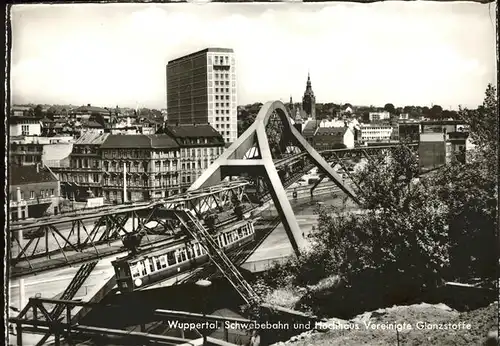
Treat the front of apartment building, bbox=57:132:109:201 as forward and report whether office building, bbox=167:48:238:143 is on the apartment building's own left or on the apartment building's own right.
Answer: on the apartment building's own left

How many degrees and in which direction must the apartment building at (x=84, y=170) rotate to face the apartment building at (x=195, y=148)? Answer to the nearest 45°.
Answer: approximately 135° to its left

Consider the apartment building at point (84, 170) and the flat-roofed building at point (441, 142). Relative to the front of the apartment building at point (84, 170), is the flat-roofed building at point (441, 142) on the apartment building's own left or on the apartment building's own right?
on the apartment building's own left

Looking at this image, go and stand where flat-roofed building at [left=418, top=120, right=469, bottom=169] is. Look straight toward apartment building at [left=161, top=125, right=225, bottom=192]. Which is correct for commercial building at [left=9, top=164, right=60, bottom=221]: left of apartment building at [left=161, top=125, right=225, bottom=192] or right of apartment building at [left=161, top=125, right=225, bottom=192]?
left

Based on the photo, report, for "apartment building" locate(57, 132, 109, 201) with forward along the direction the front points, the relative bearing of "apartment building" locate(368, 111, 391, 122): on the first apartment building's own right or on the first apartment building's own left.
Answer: on the first apartment building's own left

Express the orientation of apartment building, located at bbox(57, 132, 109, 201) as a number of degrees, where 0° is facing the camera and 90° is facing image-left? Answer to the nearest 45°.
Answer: approximately 0°

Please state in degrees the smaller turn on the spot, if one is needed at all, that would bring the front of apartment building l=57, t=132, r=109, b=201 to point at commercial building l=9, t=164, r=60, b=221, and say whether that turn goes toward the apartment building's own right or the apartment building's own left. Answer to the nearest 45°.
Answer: approximately 45° to the apartment building's own right
